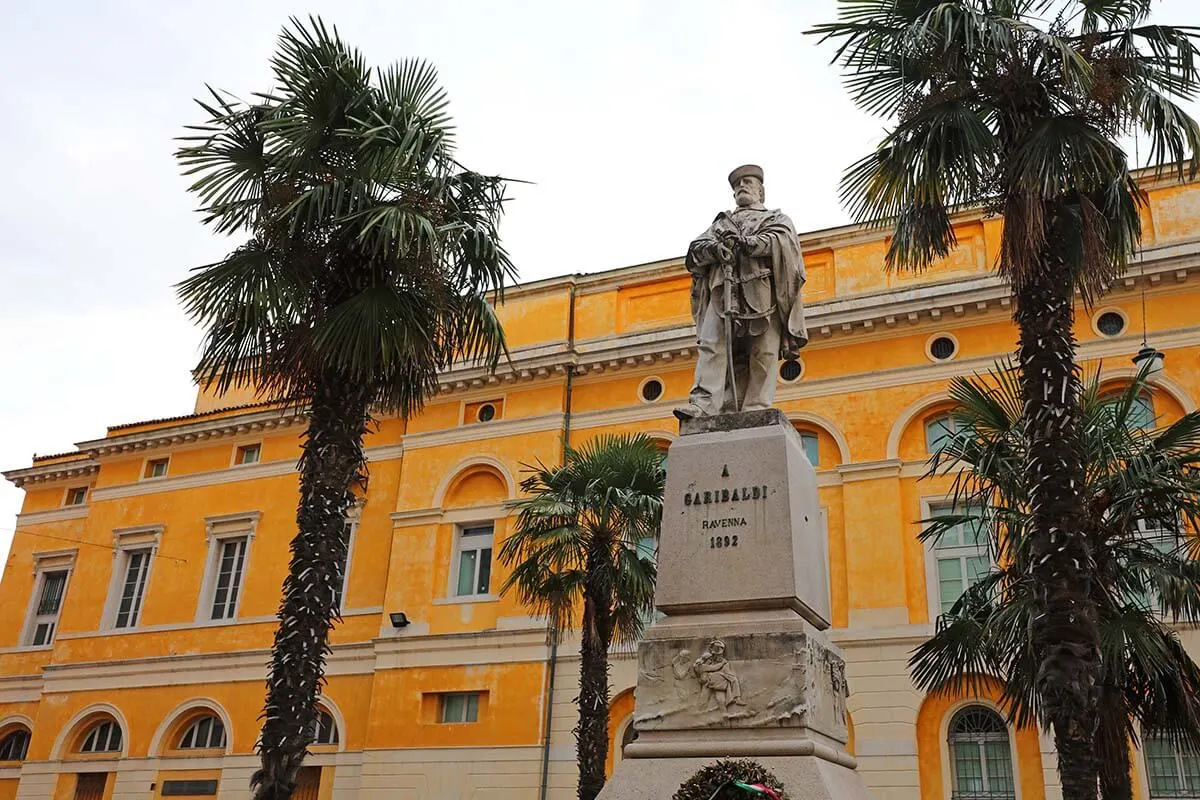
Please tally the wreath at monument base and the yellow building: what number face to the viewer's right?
0

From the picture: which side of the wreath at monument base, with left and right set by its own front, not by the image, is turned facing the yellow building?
back

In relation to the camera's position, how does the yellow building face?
facing the viewer and to the left of the viewer

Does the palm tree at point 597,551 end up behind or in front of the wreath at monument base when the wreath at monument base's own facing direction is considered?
behind

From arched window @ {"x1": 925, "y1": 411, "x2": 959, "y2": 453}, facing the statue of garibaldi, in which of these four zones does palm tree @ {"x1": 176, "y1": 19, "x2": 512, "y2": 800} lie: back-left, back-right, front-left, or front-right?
front-right

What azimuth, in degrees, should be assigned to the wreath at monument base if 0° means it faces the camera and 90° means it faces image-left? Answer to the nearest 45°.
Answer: approximately 0°

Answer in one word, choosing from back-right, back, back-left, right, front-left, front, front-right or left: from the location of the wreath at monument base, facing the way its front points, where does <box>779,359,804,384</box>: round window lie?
back

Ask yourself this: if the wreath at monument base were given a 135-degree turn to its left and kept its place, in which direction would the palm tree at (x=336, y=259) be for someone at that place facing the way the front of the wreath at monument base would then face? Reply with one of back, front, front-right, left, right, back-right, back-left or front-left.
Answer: left
